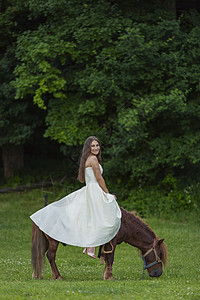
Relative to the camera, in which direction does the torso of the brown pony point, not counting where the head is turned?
to the viewer's right

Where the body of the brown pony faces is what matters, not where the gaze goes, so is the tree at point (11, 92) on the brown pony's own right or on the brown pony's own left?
on the brown pony's own left
